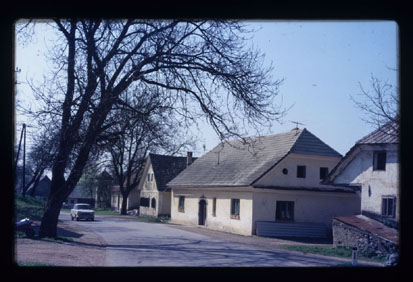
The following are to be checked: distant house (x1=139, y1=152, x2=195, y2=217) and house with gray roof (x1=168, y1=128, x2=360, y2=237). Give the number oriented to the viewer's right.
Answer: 0

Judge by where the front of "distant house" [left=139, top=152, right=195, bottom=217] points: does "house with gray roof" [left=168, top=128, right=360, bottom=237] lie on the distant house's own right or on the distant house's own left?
on the distant house's own left

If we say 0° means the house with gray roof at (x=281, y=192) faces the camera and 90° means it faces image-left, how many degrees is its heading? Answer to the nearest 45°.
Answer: approximately 45°

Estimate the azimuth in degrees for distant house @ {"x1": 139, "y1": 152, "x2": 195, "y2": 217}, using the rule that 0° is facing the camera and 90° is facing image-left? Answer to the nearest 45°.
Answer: approximately 45°

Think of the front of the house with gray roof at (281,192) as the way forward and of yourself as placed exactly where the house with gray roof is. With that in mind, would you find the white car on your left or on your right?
on your right

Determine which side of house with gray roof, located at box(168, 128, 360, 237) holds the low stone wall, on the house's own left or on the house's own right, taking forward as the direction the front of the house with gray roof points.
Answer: on the house's own left
